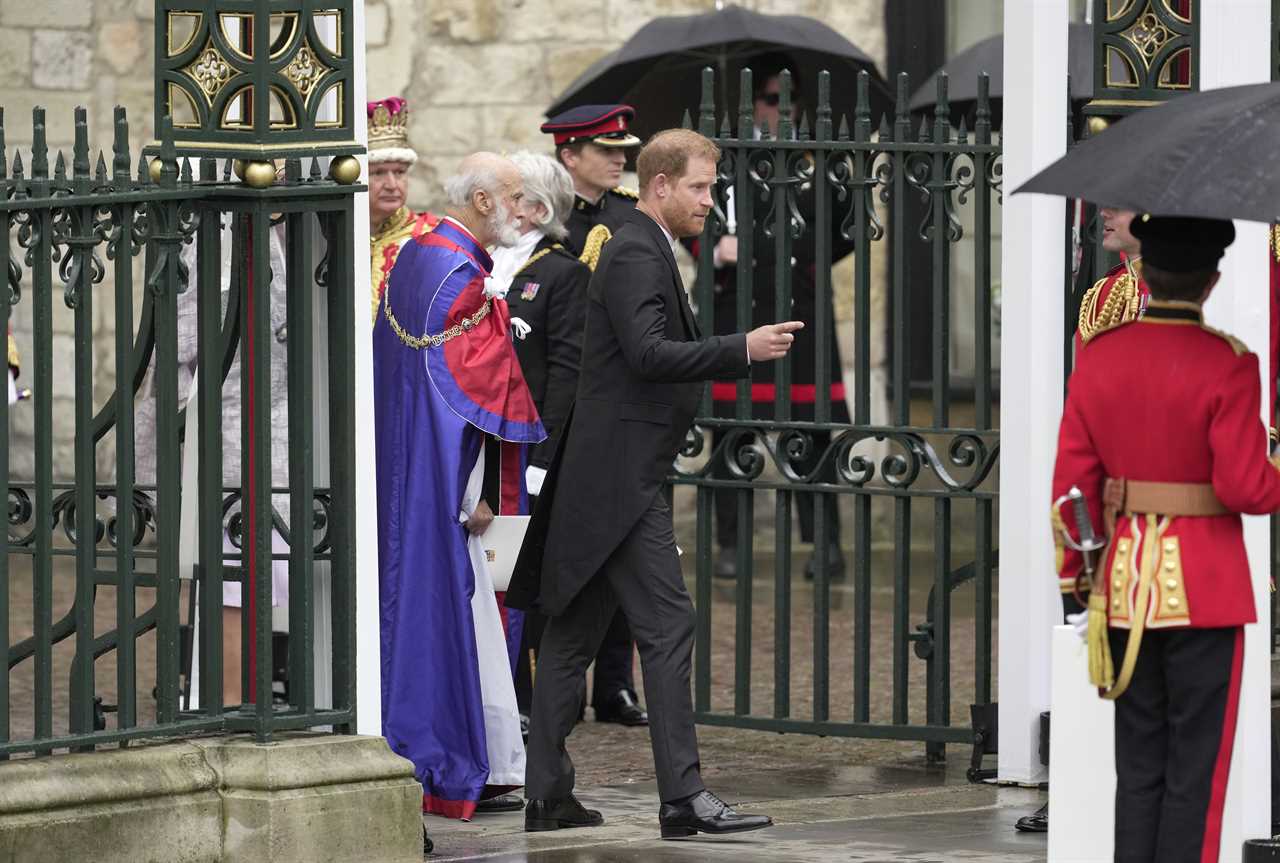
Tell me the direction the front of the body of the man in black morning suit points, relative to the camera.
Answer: to the viewer's right

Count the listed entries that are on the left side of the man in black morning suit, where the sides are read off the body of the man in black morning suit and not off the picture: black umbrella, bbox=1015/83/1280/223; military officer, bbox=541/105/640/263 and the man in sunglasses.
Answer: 2

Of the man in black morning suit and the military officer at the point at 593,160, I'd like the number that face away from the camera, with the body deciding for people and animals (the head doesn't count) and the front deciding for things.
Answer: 0

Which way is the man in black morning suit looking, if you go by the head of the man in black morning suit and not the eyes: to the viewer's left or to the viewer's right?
to the viewer's right

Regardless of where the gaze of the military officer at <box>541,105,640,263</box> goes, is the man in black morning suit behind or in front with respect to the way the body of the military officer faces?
in front

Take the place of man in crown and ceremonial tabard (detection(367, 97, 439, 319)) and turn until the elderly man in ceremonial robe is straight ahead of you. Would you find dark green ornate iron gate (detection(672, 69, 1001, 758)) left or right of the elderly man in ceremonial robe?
left

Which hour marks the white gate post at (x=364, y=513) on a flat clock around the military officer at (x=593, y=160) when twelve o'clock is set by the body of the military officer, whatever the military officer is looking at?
The white gate post is roughly at 2 o'clock from the military officer.

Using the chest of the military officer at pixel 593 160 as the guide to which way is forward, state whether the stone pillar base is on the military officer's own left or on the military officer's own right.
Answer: on the military officer's own right

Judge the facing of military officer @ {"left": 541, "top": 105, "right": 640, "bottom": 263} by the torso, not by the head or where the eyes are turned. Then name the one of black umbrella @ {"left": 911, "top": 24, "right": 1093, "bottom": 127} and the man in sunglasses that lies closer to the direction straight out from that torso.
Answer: the black umbrella

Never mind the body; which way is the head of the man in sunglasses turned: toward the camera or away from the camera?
toward the camera

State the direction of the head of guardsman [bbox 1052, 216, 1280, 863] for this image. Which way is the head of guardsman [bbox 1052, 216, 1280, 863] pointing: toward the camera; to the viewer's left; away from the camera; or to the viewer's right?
away from the camera

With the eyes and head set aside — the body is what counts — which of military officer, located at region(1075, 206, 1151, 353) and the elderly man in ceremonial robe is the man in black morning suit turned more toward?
the military officer

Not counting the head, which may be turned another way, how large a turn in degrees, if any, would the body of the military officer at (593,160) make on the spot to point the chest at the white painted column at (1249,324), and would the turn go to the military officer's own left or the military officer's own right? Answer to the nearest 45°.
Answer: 0° — they already face it

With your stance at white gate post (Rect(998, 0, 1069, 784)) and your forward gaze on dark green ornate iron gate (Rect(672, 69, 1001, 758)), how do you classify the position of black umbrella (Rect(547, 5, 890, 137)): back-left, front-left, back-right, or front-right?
front-right

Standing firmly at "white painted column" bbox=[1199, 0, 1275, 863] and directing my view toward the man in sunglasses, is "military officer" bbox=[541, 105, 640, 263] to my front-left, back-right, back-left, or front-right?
front-left

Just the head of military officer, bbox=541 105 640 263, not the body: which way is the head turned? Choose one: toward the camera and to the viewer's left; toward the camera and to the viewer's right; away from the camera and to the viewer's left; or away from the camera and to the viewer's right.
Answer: toward the camera and to the viewer's right

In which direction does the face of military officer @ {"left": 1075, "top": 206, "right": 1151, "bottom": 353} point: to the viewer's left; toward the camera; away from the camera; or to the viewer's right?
to the viewer's left
